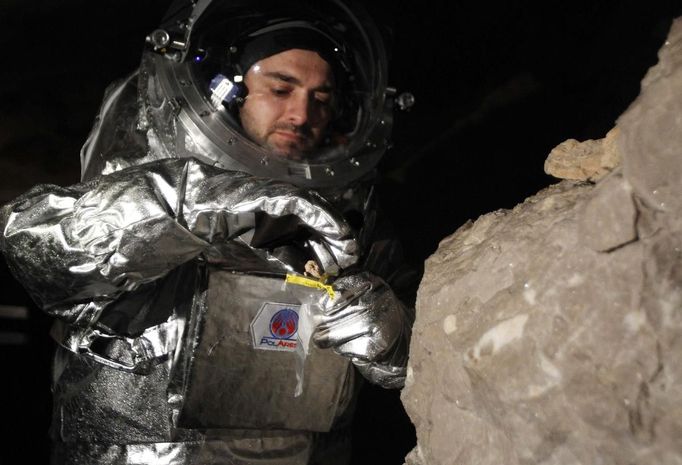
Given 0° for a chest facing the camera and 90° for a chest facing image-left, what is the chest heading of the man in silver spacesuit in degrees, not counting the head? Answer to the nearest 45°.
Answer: approximately 315°

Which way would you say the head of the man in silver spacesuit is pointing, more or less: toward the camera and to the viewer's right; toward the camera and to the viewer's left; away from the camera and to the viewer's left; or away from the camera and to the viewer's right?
toward the camera and to the viewer's right
